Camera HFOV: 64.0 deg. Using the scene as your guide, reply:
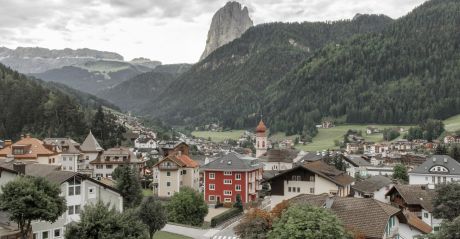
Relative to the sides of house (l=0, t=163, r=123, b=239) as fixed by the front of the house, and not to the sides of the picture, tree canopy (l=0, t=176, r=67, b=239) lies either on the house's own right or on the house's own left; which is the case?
on the house's own right

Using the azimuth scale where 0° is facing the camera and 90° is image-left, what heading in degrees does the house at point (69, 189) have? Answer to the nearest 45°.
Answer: approximately 315°

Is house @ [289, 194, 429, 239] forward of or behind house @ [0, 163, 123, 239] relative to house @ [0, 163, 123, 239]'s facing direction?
forward
